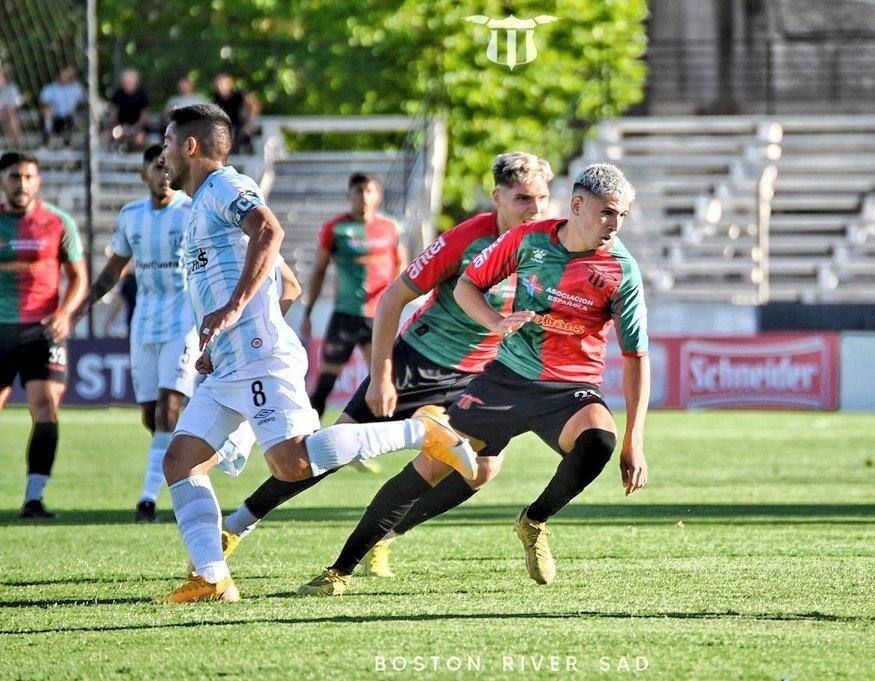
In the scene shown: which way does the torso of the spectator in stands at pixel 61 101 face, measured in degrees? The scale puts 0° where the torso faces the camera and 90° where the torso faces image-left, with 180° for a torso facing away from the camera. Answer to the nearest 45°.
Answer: approximately 0°

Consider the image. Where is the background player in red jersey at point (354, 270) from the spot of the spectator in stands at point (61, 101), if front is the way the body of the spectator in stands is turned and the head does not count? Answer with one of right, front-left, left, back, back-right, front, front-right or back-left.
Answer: front

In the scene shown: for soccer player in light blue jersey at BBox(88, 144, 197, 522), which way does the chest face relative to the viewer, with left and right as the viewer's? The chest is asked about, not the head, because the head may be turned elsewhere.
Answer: facing the viewer

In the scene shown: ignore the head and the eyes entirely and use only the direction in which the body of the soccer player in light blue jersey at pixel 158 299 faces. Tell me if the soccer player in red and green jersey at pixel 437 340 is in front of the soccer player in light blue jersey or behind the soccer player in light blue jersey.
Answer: in front

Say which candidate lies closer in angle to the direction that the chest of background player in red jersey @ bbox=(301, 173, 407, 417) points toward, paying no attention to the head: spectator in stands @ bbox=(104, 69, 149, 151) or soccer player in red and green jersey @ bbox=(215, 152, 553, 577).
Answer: the soccer player in red and green jersey

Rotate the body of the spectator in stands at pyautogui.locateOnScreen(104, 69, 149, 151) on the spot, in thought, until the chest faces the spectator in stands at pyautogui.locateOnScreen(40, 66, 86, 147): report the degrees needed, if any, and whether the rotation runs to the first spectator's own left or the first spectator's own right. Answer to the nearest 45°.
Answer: approximately 135° to the first spectator's own right

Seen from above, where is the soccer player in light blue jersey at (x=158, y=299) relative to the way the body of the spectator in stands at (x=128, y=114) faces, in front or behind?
in front

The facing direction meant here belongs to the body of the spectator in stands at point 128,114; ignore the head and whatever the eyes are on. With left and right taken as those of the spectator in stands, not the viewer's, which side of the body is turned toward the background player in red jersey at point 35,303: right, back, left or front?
front

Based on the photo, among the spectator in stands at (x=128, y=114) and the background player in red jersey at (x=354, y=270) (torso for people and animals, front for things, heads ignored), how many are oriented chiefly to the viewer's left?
0

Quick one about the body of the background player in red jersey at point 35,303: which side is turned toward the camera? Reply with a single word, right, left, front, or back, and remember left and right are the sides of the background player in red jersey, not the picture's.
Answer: front
